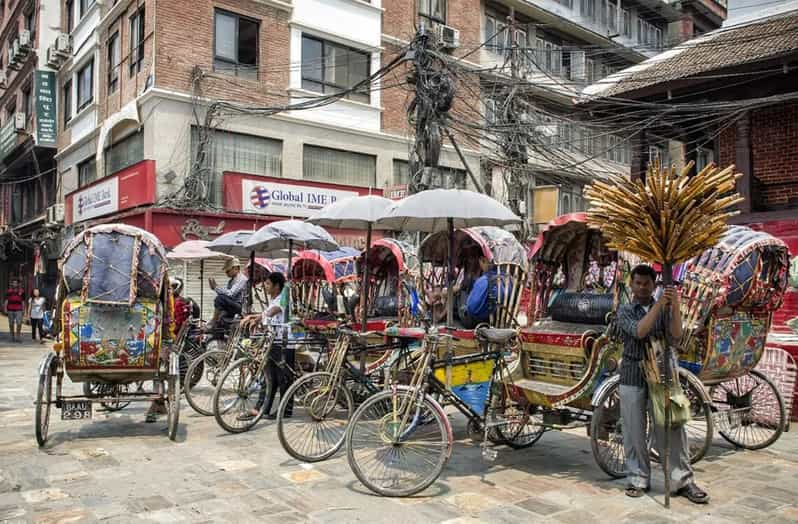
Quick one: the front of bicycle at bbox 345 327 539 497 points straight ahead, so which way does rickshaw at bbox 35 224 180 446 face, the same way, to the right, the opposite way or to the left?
to the right

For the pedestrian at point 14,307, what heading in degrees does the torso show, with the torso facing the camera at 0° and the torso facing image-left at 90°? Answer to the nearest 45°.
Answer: approximately 0°

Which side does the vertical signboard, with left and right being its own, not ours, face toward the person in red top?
front

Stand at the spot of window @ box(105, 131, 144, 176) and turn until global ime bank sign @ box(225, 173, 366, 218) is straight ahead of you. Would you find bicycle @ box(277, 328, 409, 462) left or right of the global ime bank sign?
right

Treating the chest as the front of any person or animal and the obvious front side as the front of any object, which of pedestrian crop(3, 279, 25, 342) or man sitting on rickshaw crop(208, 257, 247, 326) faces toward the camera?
the pedestrian

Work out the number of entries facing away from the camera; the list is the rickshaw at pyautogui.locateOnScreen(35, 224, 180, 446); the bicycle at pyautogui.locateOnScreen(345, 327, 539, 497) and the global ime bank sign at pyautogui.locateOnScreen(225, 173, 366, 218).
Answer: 1

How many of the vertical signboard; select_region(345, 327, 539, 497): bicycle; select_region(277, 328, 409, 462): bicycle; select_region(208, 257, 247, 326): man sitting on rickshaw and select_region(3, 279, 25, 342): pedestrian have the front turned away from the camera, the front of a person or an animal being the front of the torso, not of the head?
0

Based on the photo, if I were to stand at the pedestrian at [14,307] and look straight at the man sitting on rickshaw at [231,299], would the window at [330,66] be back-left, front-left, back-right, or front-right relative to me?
front-left

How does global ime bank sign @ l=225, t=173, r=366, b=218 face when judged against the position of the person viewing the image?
facing the viewer and to the right of the viewer

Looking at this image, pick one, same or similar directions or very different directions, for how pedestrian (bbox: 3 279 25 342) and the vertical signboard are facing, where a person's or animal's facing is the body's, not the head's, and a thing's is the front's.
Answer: same or similar directions

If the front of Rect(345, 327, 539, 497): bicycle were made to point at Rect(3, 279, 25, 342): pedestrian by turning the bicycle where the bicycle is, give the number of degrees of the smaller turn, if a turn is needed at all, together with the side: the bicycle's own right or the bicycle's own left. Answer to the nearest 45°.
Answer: approximately 90° to the bicycle's own right

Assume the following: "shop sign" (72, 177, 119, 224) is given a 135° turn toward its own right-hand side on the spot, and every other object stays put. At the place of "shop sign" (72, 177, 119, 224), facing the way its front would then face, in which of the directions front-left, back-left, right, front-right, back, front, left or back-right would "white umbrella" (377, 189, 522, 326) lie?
back

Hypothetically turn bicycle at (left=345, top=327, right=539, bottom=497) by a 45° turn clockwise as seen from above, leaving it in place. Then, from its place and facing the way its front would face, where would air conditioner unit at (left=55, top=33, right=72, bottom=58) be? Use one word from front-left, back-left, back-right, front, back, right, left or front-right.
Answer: front-right
